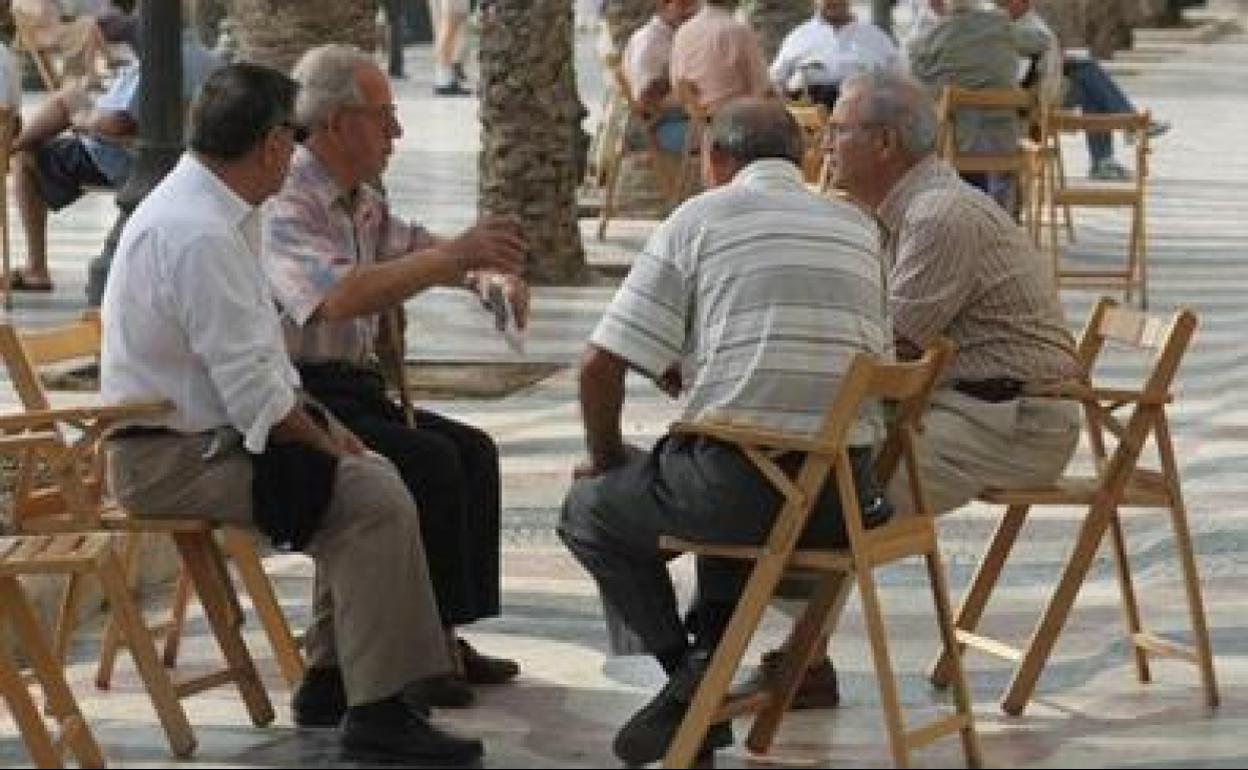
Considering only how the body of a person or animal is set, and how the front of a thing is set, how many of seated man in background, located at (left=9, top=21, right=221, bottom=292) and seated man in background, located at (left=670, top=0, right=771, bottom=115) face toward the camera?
0

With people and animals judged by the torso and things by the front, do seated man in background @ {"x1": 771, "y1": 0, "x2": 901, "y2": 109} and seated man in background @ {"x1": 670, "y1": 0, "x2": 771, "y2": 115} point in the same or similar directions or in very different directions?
very different directions

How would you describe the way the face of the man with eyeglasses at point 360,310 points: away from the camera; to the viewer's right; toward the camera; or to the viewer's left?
to the viewer's right

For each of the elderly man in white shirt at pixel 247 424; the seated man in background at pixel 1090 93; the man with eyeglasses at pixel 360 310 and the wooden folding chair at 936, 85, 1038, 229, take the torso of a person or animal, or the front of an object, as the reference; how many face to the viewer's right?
3

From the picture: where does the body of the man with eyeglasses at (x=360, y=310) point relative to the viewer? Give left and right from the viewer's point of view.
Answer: facing to the right of the viewer

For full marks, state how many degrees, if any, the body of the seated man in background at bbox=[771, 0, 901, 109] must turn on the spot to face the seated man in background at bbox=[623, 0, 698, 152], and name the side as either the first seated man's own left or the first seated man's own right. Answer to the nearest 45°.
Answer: approximately 90° to the first seated man's own right

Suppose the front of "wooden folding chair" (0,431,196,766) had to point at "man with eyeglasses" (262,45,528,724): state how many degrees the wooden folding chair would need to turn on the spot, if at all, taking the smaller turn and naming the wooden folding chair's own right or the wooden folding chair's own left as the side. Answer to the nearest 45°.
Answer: approximately 45° to the wooden folding chair's own left

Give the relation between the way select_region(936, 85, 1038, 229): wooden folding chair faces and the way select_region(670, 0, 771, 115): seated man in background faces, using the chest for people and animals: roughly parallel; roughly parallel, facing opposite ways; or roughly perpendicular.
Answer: roughly parallel

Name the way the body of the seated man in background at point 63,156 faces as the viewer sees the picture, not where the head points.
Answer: to the viewer's left

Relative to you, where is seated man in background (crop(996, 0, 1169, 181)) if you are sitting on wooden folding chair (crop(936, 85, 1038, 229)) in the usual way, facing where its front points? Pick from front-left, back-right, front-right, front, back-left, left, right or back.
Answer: front

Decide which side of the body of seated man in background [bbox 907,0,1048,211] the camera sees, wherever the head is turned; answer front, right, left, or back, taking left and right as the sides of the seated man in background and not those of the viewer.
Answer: back

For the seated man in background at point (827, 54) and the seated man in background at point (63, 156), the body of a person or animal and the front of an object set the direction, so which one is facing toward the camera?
the seated man in background at point (827, 54)

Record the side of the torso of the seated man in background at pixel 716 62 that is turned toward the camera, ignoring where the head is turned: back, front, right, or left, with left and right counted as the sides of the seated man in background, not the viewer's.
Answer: back

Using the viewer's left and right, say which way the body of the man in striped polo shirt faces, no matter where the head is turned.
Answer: facing away from the viewer and to the left of the viewer

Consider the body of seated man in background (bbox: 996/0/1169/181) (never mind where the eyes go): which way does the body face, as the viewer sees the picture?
to the viewer's right

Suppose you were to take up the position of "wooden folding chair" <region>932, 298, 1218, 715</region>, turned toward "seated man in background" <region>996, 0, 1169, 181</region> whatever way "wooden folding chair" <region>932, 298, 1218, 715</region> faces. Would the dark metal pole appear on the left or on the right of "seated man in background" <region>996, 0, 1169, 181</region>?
left

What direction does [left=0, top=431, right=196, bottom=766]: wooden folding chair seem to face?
to the viewer's right

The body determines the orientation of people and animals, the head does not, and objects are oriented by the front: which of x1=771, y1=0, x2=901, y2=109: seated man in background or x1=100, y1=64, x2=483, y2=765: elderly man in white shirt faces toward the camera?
the seated man in background

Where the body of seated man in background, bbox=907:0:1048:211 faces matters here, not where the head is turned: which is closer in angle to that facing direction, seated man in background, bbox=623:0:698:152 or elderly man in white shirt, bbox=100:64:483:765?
the seated man in background
